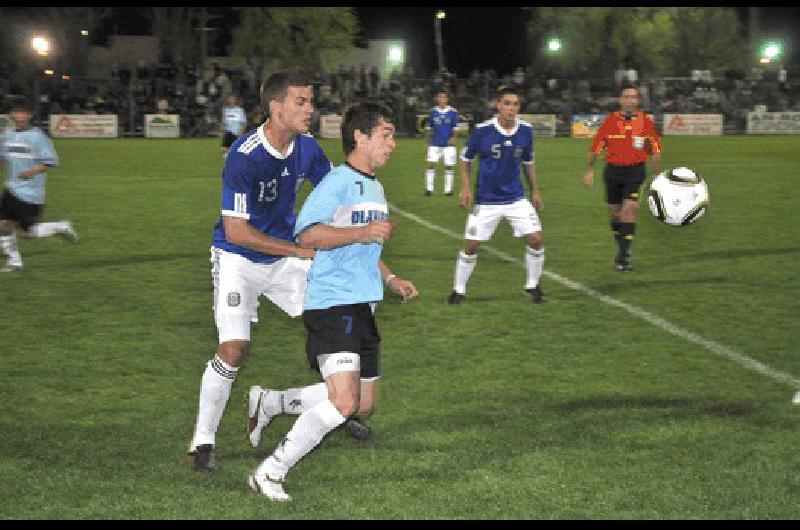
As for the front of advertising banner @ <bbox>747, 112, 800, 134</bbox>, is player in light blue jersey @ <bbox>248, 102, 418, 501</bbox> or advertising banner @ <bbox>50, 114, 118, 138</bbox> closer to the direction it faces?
the player in light blue jersey

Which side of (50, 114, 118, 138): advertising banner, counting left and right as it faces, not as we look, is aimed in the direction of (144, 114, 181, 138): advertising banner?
left

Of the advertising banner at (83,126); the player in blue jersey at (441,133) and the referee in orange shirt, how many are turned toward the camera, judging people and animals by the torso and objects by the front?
3

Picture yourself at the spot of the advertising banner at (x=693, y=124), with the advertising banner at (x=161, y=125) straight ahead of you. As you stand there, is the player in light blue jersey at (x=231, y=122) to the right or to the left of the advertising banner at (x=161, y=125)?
left

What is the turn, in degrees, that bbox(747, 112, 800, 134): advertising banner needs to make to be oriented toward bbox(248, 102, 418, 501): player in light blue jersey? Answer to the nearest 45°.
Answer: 0° — it already faces them

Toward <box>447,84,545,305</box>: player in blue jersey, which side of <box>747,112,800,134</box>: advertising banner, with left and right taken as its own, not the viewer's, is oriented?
front

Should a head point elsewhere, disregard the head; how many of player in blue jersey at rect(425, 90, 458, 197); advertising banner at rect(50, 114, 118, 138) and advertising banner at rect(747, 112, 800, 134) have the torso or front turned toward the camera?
3
